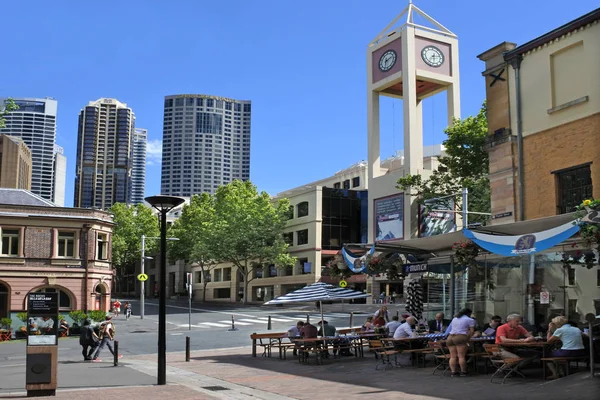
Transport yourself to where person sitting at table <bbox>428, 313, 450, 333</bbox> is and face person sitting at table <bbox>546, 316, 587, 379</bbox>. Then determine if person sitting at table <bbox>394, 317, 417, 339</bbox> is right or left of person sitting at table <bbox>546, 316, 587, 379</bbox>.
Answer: right

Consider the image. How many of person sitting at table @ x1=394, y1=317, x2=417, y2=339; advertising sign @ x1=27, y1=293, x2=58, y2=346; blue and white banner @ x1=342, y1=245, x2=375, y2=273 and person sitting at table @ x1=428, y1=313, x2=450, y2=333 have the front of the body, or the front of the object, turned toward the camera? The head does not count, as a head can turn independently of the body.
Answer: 3

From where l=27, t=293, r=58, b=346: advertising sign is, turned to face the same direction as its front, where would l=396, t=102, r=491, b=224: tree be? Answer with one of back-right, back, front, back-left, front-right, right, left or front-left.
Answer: back-left

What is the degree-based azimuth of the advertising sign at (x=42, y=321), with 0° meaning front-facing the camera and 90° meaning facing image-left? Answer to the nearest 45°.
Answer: approximately 0°

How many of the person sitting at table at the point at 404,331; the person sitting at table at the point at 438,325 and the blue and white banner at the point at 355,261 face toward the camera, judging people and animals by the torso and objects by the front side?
2

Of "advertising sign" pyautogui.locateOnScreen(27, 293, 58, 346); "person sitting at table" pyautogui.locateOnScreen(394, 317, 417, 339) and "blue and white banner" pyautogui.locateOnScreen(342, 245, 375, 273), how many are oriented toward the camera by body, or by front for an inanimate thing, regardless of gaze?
2

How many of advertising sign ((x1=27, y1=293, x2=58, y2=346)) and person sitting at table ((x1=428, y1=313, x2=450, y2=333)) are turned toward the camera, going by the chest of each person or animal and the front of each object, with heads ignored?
2

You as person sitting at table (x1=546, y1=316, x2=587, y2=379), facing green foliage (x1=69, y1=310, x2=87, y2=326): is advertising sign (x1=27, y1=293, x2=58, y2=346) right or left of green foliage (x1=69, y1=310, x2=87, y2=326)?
left
